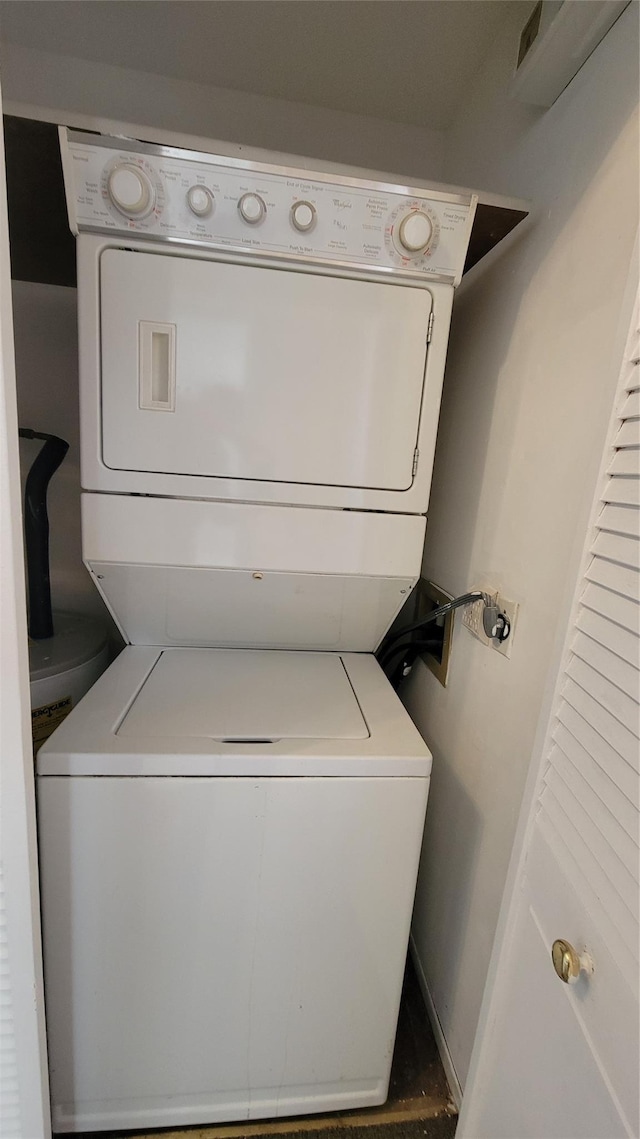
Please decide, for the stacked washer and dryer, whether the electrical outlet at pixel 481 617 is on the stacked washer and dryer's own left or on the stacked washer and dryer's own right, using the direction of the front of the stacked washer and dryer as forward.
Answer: on the stacked washer and dryer's own left

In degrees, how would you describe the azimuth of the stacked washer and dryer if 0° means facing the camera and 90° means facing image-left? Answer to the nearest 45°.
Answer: approximately 0°

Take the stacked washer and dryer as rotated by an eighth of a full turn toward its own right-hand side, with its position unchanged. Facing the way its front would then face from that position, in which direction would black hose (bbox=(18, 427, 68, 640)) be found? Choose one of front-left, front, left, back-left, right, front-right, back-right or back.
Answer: right

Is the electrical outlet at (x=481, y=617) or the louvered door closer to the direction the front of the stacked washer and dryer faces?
the louvered door
